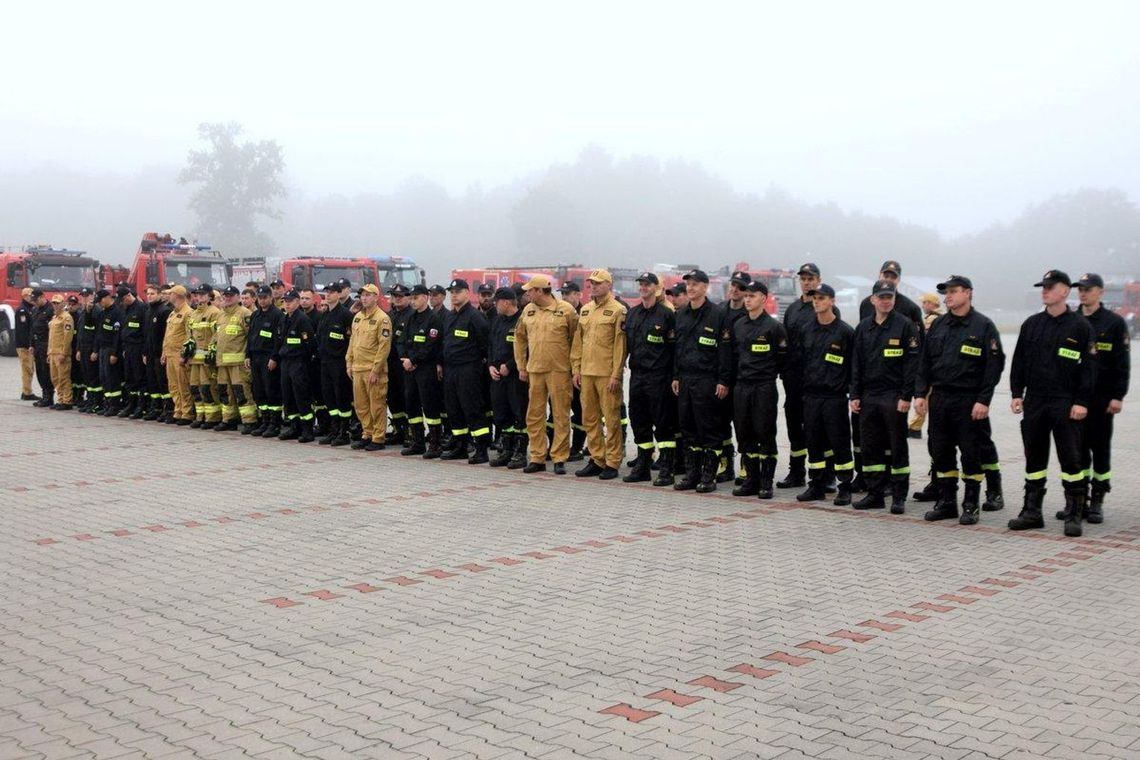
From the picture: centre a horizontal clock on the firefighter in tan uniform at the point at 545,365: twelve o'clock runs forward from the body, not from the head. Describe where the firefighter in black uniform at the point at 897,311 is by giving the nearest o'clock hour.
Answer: The firefighter in black uniform is roughly at 10 o'clock from the firefighter in tan uniform.

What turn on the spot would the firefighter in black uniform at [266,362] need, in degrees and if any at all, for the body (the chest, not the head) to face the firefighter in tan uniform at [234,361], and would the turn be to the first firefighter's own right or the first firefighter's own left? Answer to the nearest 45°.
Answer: approximately 90° to the first firefighter's own right

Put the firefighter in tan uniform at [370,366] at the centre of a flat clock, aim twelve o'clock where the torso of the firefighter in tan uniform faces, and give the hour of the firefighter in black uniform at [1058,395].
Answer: The firefighter in black uniform is roughly at 9 o'clock from the firefighter in tan uniform.

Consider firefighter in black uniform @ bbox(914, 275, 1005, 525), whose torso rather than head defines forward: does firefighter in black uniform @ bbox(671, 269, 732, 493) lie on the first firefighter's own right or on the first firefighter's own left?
on the first firefighter's own right

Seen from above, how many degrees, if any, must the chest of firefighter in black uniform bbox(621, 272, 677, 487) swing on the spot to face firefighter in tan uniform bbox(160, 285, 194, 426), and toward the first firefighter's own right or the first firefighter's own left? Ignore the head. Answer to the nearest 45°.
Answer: approximately 90° to the first firefighter's own right

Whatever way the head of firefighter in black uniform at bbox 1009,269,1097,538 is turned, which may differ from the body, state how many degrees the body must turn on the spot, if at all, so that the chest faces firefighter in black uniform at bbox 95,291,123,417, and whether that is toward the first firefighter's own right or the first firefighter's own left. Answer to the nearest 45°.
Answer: approximately 45° to the first firefighter's own right

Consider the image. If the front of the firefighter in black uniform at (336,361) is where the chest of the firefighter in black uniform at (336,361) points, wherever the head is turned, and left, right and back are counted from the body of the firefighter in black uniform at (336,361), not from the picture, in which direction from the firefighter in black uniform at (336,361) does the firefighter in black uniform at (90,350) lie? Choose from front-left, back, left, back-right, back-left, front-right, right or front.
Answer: right

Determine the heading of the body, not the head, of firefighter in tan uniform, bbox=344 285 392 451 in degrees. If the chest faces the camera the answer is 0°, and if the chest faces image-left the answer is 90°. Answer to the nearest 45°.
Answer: approximately 45°

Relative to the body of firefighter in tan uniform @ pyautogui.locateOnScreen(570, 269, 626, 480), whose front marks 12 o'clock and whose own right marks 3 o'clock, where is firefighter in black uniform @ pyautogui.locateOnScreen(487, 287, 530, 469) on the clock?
The firefighter in black uniform is roughly at 3 o'clock from the firefighter in tan uniform.

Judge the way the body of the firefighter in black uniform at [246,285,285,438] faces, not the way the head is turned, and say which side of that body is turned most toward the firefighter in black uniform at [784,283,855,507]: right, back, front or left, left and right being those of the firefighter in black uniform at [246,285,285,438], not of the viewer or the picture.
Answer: left

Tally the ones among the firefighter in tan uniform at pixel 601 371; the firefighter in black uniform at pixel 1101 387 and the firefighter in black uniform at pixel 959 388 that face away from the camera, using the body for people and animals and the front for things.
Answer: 0
